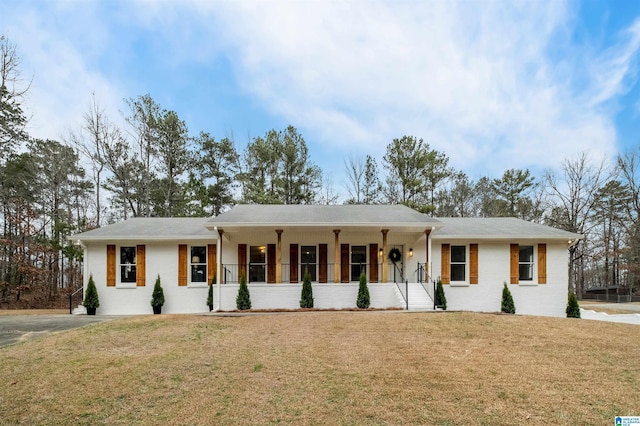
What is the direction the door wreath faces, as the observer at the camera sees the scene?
facing the viewer

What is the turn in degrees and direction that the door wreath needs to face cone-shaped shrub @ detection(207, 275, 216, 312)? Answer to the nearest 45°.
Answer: approximately 45° to its right

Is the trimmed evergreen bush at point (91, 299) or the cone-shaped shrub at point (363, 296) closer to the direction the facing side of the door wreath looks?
the cone-shaped shrub

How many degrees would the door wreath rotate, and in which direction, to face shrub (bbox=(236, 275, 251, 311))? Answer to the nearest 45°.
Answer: approximately 45° to its right
